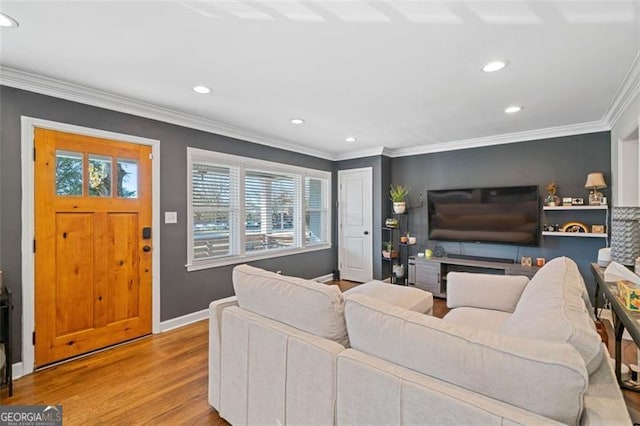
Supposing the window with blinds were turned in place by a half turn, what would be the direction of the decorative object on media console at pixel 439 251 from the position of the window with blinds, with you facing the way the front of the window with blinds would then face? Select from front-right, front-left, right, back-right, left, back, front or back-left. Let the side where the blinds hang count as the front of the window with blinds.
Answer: back-right

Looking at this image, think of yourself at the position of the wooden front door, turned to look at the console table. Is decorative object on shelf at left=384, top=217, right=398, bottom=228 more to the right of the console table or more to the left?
left

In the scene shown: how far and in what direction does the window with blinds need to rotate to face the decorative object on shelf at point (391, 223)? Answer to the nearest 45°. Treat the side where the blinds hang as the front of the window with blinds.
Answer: approximately 45° to its left

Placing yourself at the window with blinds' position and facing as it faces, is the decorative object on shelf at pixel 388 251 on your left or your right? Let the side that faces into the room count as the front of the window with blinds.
on your left

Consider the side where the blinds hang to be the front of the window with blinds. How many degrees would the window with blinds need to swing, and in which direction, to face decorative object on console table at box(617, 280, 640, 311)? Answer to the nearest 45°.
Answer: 0° — it already faces it

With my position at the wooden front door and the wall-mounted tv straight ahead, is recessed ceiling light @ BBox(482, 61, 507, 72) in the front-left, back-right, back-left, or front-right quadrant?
front-right

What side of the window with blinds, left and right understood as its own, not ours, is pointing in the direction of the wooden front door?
right

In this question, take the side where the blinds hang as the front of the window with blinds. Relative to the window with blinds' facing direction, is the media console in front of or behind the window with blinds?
in front

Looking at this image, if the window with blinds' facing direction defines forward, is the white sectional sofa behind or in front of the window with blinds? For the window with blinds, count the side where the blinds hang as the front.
in front

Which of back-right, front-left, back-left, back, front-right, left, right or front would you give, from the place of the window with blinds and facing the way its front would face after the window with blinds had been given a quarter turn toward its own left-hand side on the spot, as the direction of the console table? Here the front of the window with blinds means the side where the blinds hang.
right

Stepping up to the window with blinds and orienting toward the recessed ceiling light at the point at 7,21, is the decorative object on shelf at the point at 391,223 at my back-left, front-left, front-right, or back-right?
back-left

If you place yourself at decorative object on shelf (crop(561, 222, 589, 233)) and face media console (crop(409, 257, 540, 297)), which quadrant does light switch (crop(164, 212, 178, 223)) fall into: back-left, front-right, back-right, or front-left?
front-left

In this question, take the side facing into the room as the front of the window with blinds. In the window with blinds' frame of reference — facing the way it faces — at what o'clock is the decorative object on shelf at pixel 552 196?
The decorative object on shelf is roughly at 11 o'clock from the window with blinds.

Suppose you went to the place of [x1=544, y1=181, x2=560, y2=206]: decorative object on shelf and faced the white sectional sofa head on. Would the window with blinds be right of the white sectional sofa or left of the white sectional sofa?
right

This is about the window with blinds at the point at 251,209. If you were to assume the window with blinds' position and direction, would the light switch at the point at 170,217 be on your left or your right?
on your right

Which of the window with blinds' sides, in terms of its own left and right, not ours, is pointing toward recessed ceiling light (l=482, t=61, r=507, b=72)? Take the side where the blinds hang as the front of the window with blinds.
front
